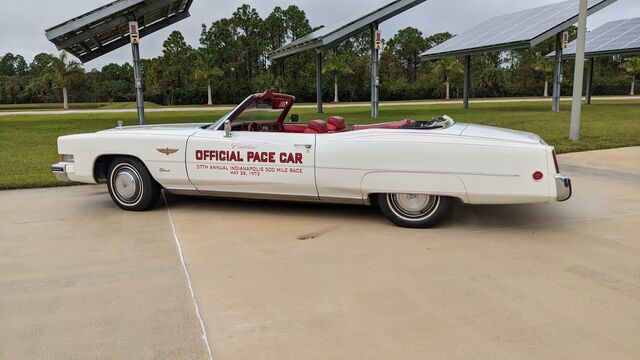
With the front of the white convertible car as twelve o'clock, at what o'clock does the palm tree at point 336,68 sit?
The palm tree is roughly at 3 o'clock from the white convertible car.

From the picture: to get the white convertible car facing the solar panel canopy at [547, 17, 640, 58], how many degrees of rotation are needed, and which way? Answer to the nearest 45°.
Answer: approximately 135° to its right

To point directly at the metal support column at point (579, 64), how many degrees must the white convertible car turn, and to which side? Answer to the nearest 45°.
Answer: approximately 135° to its right

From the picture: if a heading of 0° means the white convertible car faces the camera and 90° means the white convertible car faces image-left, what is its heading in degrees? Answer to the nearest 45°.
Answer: approximately 90°

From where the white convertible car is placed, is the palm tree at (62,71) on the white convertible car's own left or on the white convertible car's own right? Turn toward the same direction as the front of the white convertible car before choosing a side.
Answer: on the white convertible car's own right

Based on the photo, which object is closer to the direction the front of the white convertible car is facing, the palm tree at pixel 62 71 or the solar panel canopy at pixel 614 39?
the palm tree

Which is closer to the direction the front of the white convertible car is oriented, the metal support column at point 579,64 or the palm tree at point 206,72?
the palm tree

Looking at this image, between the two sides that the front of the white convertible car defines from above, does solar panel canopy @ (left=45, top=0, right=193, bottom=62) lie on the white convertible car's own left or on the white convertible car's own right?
on the white convertible car's own right
